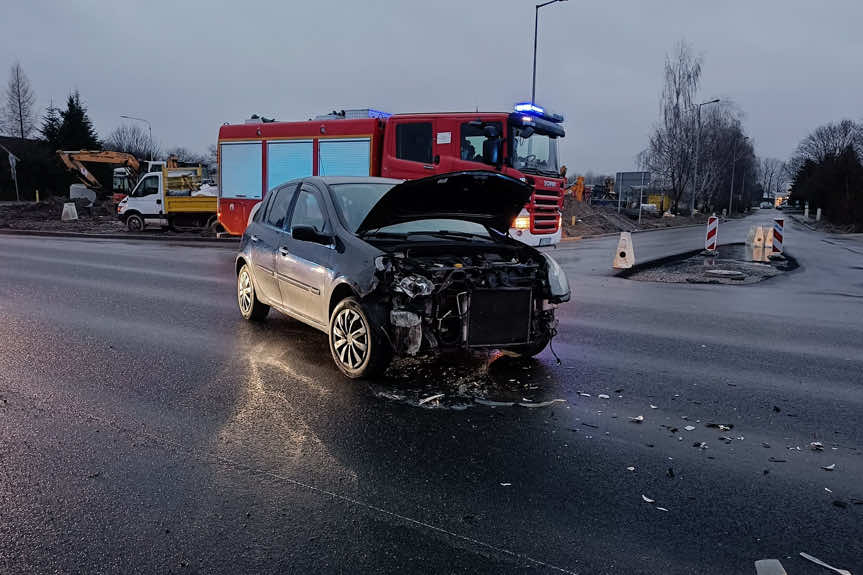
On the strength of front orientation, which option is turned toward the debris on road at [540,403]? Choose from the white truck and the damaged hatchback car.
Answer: the damaged hatchback car

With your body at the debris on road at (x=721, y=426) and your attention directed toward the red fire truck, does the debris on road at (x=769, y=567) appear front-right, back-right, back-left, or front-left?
back-left

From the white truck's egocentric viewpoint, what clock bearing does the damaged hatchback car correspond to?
The damaged hatchback car is roughly at 9 o'clock from the white truck.

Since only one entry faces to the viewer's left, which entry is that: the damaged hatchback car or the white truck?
the white truck

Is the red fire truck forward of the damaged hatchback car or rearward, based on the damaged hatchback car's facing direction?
rearward

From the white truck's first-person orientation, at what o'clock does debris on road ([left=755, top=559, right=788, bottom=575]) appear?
The debris on road is roughly at 9 o'clock from the white truck.

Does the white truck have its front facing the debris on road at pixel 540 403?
no

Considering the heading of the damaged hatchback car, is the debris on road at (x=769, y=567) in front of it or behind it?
in front

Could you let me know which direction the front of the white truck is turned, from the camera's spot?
facing to the left of the viewer

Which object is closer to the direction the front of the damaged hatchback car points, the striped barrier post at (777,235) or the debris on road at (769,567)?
the debris on road

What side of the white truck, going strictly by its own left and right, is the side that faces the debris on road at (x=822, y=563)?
left

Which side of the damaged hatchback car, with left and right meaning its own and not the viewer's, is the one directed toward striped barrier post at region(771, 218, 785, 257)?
left

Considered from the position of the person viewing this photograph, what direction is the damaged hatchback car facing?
facing the viewer and to the right of the viewer

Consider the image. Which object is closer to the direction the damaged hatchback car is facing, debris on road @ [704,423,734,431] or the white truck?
the debris on road

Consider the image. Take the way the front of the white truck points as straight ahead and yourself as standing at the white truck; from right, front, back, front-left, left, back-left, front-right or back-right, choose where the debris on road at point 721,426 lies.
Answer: left

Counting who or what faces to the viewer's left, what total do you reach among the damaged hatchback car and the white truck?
1

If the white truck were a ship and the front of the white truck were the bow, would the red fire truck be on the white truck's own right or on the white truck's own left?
on the white truck's own left

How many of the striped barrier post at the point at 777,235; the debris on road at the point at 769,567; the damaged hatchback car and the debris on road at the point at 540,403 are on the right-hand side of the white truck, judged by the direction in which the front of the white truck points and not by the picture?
0

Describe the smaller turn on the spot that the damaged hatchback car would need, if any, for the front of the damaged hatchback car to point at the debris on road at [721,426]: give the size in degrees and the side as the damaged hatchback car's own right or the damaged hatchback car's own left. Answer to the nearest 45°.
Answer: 0° — it already faces it
